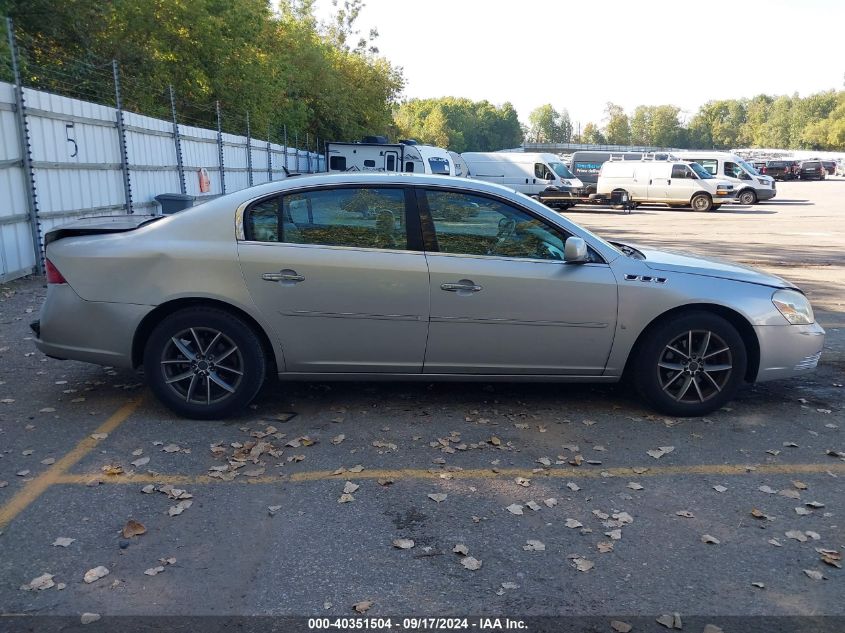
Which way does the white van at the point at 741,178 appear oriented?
to the viewer's right

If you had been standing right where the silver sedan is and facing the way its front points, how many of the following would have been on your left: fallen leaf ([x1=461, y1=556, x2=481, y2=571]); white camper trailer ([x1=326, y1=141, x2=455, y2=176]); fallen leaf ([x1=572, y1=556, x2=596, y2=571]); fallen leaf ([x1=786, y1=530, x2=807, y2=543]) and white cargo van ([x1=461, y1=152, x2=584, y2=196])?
2

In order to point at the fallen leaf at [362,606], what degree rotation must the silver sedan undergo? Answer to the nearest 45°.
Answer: approximately 90° to its right

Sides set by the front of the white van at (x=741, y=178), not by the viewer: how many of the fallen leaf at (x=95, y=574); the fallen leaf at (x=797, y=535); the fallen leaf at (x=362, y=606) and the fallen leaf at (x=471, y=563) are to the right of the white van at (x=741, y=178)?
4

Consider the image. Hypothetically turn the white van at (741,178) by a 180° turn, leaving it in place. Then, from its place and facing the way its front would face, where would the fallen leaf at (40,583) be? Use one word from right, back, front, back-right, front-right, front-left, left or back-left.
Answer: left

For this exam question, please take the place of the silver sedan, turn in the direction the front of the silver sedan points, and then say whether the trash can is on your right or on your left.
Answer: on your left

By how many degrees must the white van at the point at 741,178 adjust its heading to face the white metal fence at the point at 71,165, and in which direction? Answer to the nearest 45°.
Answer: approximately 90° to its right

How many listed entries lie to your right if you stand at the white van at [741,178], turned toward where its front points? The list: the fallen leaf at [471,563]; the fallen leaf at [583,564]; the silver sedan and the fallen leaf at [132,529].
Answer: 4

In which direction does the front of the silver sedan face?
to the viewer's right

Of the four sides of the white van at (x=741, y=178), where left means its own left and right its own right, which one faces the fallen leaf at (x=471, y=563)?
right

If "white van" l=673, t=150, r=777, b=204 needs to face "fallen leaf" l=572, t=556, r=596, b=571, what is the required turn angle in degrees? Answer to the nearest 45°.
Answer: approximately 90° to its right

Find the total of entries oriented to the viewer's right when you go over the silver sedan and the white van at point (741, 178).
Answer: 2

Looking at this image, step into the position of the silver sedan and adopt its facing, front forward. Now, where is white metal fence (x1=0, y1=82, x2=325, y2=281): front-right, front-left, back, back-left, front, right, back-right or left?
back-left

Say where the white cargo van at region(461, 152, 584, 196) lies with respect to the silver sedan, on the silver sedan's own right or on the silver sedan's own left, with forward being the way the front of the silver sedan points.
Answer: on the silver sedan's own left

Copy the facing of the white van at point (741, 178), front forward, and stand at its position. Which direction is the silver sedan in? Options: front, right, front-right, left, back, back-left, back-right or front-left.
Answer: right
